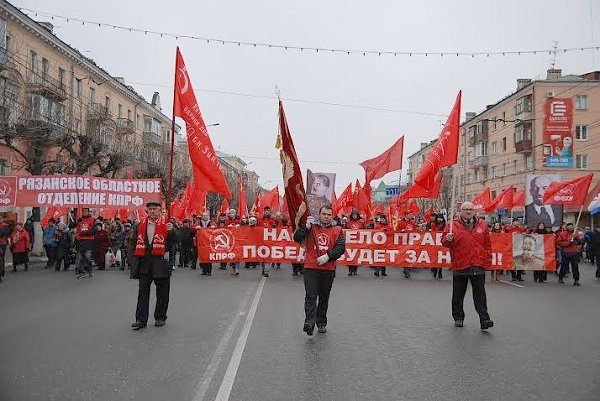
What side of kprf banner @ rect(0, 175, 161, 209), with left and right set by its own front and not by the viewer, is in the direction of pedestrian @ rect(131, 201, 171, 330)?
front

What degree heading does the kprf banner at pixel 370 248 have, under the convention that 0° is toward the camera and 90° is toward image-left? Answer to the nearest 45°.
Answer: approximately 0°

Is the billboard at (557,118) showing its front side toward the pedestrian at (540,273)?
yes

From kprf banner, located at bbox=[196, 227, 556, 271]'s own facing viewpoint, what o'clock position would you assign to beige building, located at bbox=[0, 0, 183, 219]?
The beige building is roughly at 4 o'clock from the kprf banner.

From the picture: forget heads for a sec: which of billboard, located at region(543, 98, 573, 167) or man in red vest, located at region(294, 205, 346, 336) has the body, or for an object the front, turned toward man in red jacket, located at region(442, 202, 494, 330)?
the billboard

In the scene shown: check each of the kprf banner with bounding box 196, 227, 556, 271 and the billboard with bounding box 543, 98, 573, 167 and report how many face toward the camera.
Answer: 2

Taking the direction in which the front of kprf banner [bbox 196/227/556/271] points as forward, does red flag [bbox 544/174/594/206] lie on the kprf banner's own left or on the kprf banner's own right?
on the kprf banner's own left

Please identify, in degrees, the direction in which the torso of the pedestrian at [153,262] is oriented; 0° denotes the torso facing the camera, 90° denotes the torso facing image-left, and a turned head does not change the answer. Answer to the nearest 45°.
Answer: approximately 0°

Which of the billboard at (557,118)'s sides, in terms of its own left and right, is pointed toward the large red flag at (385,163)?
front

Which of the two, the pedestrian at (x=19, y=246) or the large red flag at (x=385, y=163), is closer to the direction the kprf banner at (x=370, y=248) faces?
the pedestrian

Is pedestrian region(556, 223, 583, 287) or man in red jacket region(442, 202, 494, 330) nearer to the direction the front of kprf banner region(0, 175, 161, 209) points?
the man in red jacket

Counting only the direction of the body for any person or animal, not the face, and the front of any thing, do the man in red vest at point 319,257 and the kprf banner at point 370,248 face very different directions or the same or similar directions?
same or similar directions

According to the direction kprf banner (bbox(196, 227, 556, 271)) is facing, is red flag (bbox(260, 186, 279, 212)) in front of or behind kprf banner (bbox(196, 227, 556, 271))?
behind
